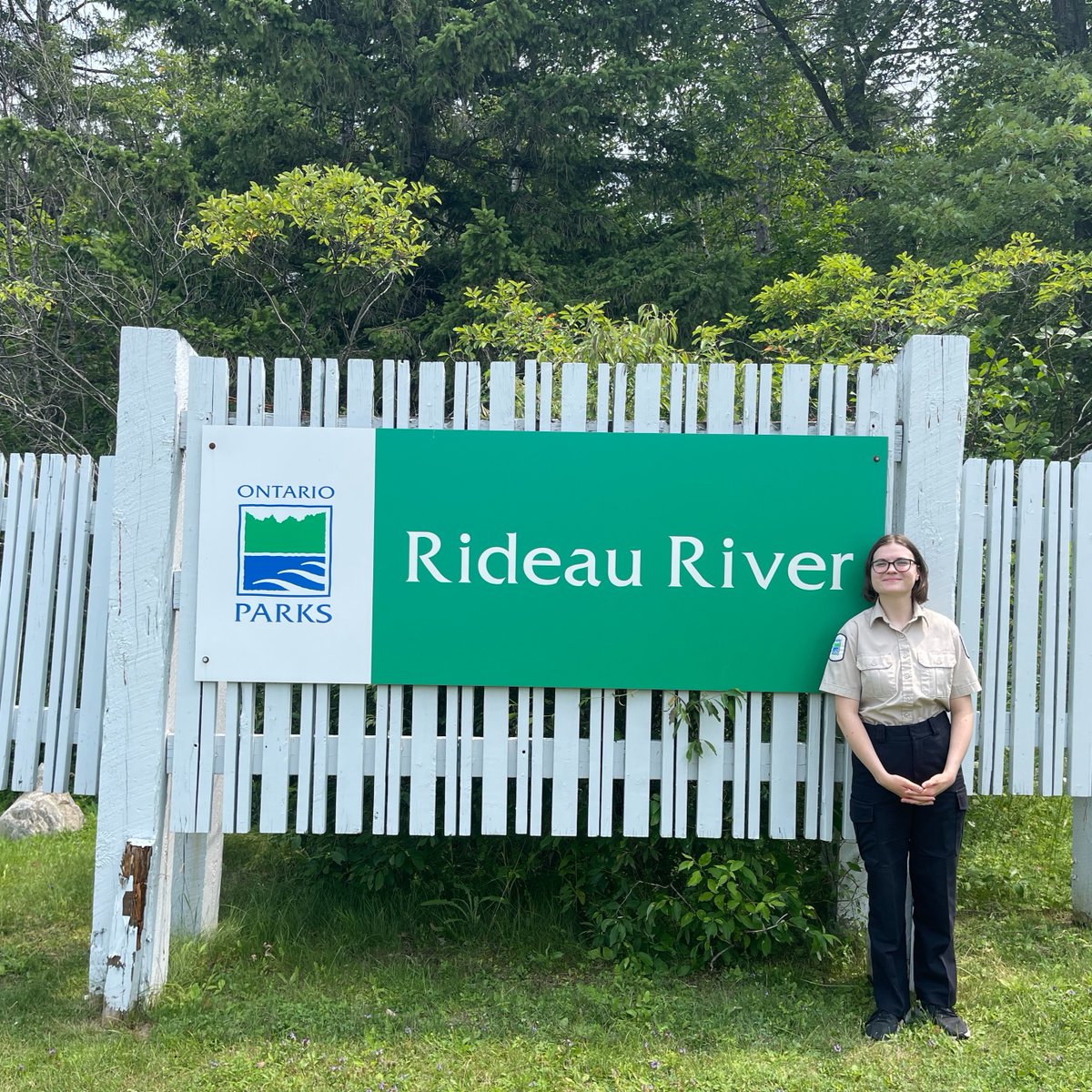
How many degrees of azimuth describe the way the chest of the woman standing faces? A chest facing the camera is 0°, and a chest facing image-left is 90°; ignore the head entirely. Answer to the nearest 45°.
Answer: approximately 0°

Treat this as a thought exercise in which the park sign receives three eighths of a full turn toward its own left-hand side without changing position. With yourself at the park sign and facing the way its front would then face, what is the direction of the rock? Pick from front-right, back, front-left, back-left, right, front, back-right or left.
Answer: left

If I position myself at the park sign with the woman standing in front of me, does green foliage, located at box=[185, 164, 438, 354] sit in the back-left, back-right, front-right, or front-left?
back-left

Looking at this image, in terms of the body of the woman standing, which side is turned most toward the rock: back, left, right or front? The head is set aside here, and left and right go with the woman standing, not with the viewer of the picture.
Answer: right

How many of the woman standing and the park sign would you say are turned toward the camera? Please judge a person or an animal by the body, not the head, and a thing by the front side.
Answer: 2

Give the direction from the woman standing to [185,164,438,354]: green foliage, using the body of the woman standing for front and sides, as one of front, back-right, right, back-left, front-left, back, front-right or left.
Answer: back-right
